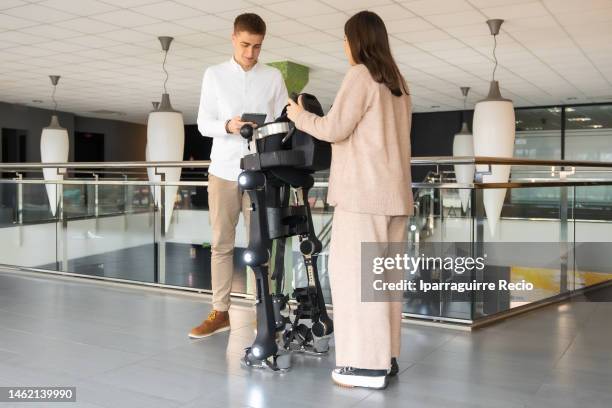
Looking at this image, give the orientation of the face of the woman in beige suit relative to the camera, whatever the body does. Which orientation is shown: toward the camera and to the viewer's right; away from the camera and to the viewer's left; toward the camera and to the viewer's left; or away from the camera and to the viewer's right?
away from the camera and to the viewer's left

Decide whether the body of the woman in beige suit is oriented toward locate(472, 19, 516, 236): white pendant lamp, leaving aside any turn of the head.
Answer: no

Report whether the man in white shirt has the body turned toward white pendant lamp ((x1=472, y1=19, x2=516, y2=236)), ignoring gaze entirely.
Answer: no

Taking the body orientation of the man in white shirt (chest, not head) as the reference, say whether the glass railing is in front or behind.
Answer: behind

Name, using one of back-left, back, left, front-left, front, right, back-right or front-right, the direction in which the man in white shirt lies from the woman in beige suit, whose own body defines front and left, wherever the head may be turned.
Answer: front

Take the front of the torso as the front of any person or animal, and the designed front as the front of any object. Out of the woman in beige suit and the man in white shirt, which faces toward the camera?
the man in white shirt

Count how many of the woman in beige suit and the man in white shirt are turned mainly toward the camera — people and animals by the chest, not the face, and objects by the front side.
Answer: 1

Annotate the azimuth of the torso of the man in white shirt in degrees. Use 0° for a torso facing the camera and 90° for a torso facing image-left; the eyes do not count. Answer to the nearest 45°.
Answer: approximately 0°

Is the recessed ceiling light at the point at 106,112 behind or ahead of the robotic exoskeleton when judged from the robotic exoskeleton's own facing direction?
behind

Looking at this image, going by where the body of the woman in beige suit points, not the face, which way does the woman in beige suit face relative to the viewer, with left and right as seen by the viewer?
facing away from the viewer and to the left of the viewer
